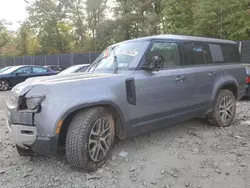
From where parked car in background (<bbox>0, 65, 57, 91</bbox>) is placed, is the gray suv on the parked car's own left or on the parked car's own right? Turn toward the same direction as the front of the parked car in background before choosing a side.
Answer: on the parked car's own left

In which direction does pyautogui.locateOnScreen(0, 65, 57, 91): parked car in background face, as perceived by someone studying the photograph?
facing the viewer and to the left of the viewer

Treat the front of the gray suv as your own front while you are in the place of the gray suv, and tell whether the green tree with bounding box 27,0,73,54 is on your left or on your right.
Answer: on your right

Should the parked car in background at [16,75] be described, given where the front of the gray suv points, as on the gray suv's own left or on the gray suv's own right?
on the gray suv's own right

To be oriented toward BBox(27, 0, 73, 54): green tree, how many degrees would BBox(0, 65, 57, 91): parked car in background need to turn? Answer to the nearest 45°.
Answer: approximately 135° to its right

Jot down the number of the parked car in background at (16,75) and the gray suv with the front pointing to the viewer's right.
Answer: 0

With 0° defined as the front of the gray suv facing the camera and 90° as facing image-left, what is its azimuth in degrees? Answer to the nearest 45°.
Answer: approximately 45°
